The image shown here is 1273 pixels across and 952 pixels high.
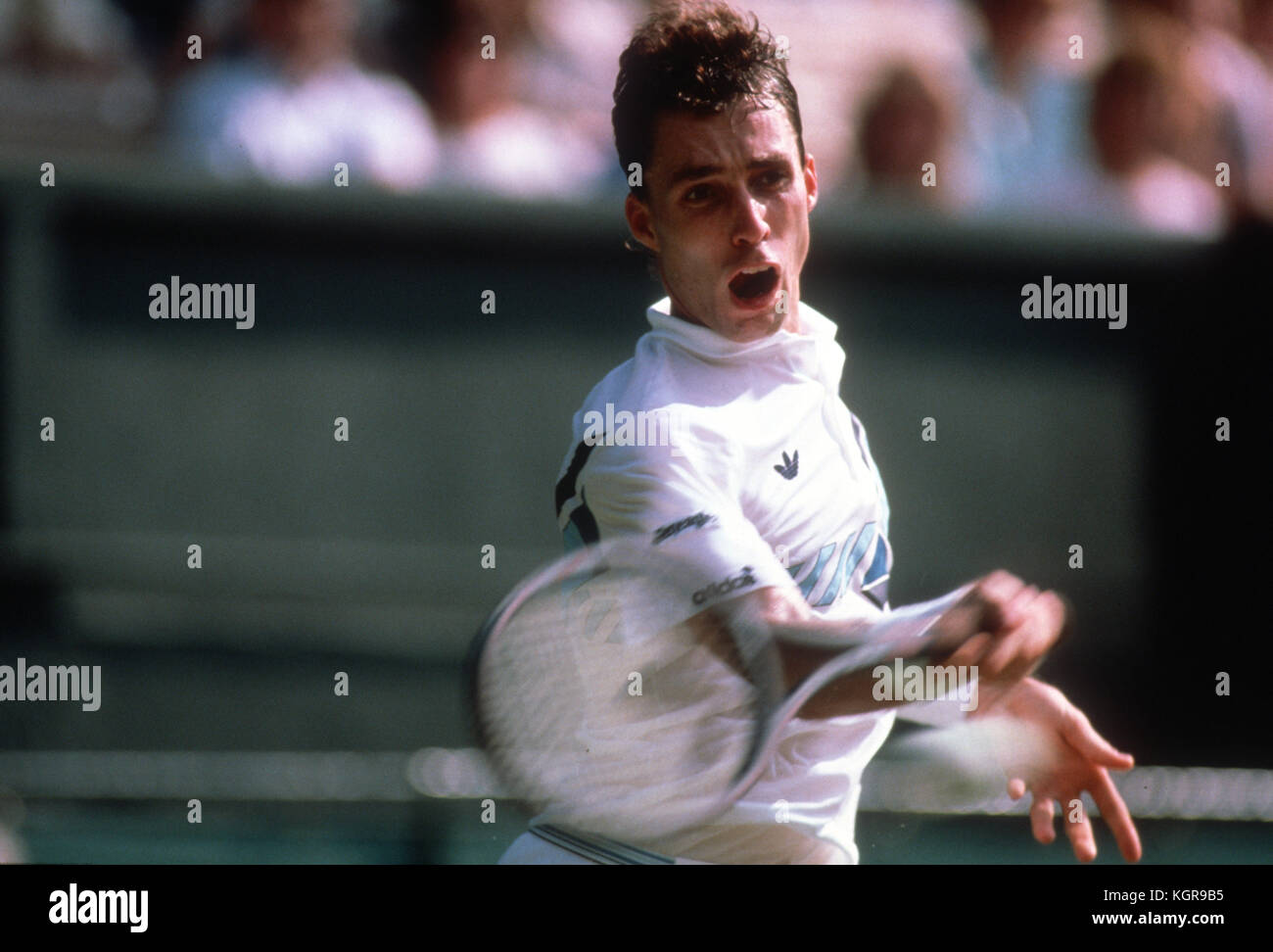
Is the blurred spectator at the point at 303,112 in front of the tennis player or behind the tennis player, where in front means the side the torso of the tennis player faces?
behind

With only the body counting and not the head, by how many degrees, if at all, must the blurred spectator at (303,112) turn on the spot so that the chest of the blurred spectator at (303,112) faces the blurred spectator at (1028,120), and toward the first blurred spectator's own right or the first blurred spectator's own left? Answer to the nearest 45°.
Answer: approximately 90° to the first blurred spectator's own left

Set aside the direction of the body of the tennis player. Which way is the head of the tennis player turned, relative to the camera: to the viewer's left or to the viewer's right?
to the viewer's right

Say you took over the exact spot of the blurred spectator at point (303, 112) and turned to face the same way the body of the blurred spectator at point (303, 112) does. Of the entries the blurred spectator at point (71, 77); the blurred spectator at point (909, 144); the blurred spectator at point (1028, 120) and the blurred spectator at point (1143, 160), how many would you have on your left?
3

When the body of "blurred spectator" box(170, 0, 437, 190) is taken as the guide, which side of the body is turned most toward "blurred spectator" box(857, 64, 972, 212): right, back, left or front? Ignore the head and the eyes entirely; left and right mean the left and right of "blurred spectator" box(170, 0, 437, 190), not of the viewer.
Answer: left

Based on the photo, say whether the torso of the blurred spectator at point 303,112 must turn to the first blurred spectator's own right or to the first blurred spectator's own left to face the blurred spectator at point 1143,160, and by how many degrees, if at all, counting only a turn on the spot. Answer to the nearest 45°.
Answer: approximately 90° to the first blurred spectator's own left

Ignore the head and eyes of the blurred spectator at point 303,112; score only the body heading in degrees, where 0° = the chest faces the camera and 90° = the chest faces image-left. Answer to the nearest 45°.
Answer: approximately 0°

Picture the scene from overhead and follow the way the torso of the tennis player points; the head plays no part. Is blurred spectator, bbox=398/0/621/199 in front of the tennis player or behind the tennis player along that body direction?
behind

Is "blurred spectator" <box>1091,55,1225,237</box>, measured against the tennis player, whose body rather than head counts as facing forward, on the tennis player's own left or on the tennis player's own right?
on the tennis player's own left

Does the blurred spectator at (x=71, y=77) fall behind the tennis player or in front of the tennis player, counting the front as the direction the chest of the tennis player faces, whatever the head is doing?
behind
